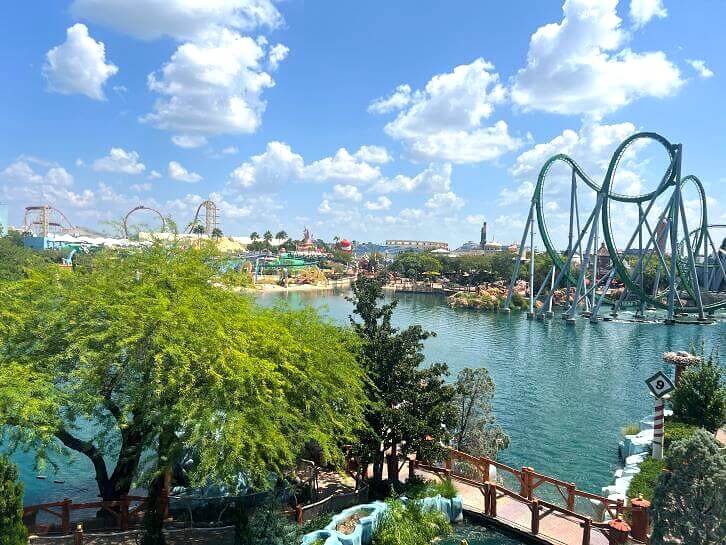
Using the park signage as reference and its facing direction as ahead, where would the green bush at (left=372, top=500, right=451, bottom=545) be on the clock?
The green bush is roughly at 1 o'clock from the park signage.

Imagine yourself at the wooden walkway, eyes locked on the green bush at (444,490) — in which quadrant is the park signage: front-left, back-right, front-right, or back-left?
back-right

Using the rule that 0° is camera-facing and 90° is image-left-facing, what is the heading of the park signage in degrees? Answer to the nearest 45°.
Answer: approximately 0°

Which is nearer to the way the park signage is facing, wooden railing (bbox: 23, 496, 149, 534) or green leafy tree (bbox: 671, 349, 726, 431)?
the wooden railing

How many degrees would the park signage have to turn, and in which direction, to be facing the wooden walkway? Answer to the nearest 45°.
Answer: approximately 45° to its right

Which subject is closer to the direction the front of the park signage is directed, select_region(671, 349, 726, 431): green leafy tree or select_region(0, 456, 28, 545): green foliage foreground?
the green foliage foreground

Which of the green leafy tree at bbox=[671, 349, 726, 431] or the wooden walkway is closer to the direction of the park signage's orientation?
the wooden walkway

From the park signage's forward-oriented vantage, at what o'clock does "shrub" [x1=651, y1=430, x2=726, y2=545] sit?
The shrub is roughly at 12 o'clock from the park signage.

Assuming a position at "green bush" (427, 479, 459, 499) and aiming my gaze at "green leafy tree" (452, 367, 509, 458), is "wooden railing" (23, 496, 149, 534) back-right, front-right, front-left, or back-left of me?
back-left

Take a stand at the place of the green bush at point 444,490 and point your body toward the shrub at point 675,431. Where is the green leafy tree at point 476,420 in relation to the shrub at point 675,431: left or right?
left

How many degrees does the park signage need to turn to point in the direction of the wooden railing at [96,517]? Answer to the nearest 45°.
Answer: approximately 45° to its right

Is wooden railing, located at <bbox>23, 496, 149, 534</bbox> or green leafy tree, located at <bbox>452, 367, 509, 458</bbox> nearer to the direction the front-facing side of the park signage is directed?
the wooden railing
